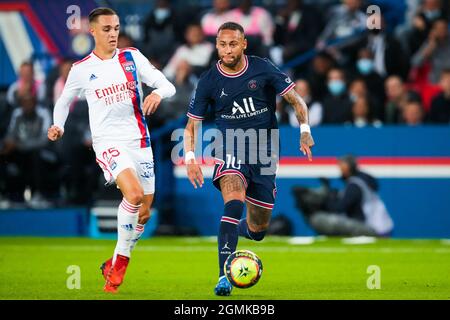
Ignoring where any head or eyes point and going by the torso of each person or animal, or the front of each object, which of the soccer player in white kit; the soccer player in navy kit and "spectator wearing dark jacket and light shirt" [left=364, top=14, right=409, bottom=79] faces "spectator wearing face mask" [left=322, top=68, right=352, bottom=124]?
"spectator wearing dark jacket and light shirt" [left=364, top=14, right=409, bottom=79]

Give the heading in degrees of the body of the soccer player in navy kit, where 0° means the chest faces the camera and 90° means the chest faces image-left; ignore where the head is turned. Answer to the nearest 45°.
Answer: approximately 0°

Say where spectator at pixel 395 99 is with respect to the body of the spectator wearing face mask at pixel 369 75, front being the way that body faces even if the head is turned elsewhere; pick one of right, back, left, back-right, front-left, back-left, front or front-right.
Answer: front-left

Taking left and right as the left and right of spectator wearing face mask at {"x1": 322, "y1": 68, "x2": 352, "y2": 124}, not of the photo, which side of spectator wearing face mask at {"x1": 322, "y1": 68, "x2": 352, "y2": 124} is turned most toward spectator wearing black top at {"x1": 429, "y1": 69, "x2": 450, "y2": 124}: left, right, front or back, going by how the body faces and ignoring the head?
left

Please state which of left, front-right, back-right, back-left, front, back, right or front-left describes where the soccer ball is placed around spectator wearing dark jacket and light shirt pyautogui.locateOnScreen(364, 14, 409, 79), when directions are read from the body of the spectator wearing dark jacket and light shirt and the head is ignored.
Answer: front-left

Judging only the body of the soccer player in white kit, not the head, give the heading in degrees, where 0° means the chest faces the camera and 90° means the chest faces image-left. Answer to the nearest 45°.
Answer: approximately 0°

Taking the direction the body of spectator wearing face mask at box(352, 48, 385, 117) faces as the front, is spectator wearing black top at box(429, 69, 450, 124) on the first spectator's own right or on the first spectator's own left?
on the first spectator's own left

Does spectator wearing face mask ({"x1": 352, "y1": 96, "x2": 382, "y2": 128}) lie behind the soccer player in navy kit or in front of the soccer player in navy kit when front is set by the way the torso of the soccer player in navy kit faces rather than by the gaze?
behind
